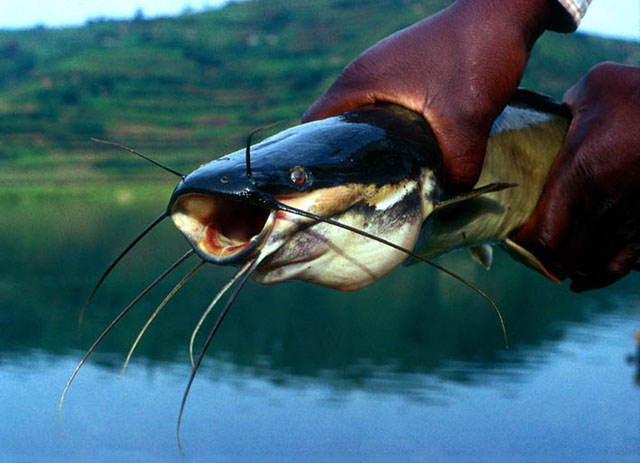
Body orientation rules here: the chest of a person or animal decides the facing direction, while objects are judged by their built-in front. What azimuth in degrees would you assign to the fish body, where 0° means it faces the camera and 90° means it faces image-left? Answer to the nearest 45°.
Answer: approximately 45°
